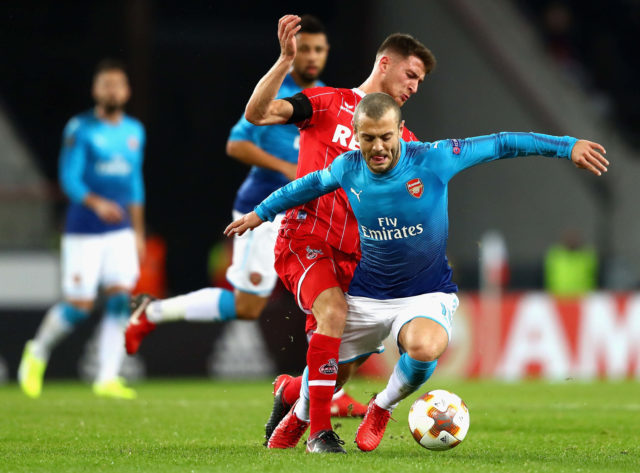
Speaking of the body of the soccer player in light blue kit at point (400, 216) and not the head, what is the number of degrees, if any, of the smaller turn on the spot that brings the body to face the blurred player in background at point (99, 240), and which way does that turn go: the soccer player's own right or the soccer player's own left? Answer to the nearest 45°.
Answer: approximately 135° to the soccer player's own right

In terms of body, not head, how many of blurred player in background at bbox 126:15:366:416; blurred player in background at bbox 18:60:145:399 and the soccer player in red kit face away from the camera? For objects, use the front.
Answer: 0

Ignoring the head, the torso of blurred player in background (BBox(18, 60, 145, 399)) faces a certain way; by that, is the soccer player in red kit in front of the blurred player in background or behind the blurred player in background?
in front

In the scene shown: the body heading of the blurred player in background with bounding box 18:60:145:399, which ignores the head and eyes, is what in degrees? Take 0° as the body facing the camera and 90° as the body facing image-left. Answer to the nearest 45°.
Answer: approximately 315°

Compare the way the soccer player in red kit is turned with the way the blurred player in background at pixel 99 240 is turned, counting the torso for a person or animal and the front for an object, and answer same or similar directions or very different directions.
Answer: same or similar directions

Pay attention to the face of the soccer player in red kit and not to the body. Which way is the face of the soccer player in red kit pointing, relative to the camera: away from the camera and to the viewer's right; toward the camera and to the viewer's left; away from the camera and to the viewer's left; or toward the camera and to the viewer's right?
toward the camera and to the viewer's right

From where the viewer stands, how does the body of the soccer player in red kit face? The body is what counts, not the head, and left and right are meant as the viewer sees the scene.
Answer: facing the viewer and to the right of the viewer

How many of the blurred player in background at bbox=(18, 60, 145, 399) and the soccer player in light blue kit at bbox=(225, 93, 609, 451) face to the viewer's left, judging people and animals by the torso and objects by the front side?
0

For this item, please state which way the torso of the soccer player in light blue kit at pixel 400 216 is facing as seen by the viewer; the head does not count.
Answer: toward the camera

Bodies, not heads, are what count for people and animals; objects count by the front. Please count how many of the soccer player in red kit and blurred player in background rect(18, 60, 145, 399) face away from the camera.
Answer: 0
